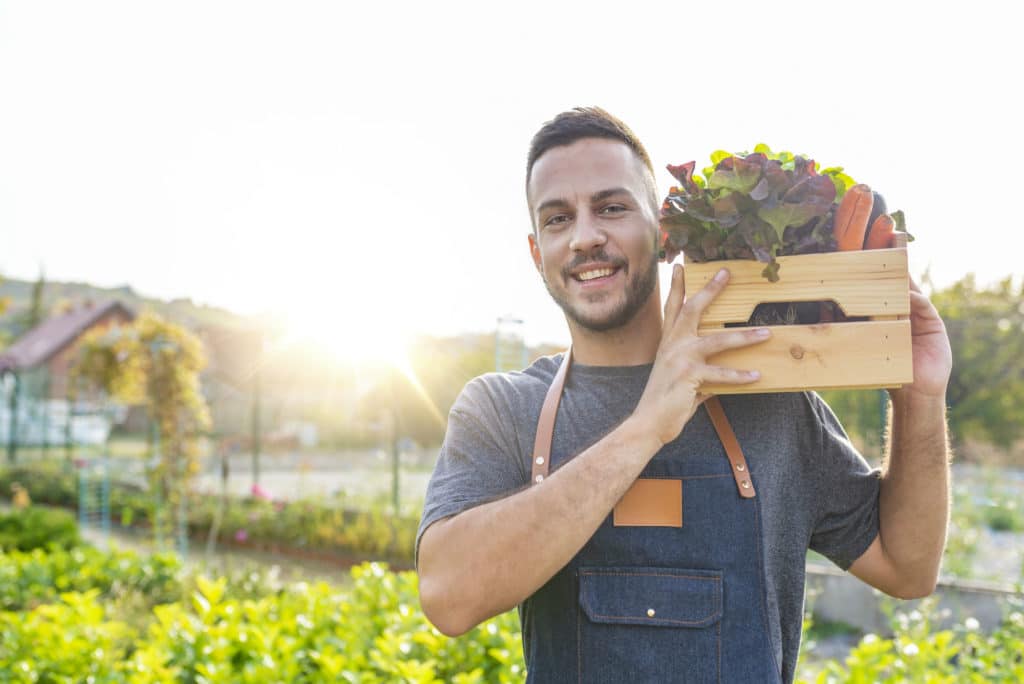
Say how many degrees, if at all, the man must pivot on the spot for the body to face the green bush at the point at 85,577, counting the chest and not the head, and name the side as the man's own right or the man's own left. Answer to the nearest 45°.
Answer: approximately 135° to the man's own right

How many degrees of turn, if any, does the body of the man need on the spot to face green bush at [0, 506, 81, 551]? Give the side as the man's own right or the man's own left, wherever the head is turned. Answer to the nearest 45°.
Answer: approximately 135° to the man's own right

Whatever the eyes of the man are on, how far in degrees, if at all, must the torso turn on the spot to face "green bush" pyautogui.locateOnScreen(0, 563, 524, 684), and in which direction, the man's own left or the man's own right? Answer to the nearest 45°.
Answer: approximately 135° to the man's own right

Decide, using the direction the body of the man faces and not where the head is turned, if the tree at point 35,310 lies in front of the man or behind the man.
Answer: behind

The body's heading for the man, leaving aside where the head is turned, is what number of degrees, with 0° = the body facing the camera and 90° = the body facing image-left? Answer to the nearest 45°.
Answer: approximately 0°
